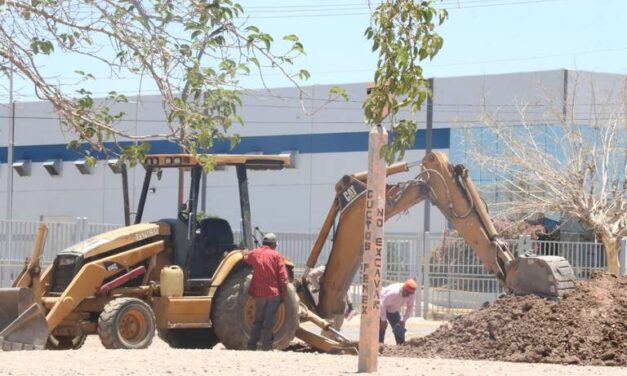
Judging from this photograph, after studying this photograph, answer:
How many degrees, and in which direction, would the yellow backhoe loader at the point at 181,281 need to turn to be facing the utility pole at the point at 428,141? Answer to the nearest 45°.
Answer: approximately 135° to its right

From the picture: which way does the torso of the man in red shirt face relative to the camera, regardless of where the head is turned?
away from the camera

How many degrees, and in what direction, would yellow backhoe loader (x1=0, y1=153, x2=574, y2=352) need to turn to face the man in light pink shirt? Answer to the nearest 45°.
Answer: approximately 180°

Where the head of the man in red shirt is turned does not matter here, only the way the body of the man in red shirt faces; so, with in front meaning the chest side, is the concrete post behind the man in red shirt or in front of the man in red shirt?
behind

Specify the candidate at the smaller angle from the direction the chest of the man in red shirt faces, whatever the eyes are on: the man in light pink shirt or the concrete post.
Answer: the man in light pink shirt

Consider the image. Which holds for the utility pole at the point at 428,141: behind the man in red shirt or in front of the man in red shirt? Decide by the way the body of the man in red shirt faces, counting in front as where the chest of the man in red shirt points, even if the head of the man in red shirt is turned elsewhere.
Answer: in front

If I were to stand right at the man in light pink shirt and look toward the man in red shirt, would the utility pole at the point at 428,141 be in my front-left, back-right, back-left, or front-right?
back-right

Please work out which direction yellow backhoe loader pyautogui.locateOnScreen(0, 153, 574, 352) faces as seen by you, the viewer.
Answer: facing the viewer and to the left of the viewer

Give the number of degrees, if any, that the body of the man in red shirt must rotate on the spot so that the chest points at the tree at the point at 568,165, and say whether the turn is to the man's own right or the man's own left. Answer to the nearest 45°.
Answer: approximately 45° to the man's own right
